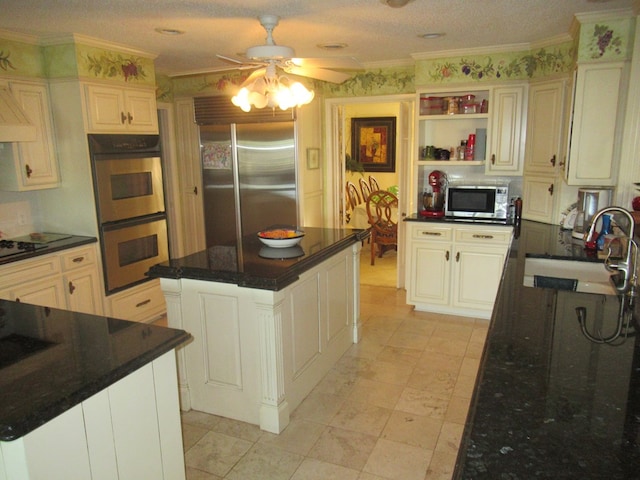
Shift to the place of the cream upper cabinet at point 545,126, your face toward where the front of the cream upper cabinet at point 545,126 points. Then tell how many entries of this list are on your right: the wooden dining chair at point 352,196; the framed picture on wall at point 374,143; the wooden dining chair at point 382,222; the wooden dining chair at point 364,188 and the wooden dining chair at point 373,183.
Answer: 5

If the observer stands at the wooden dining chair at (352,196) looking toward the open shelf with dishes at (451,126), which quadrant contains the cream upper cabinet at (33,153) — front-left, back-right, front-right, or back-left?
front-right

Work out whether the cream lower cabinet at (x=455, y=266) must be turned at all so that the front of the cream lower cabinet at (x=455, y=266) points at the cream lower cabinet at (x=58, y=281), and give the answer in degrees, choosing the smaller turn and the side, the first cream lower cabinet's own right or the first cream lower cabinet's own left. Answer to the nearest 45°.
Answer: approximately 45° to the first cream lower cabinet's own right

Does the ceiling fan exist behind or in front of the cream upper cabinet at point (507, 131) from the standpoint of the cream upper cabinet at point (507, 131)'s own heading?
in front

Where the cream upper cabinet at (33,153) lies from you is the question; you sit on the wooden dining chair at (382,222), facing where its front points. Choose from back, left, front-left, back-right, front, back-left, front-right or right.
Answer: back-left

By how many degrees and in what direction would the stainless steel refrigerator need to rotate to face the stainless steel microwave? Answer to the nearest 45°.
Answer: approximately 45° to its left

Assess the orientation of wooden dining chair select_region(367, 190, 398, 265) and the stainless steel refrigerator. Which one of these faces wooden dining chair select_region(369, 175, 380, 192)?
wooden dining chair select_region(367, 190, 398, 265)

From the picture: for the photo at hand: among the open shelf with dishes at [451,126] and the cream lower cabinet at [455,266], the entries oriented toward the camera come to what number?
2

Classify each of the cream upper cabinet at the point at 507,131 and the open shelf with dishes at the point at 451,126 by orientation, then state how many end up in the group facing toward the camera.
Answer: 2

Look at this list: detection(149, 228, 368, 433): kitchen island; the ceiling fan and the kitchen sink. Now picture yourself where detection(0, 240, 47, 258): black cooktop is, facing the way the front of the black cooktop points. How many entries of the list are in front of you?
3

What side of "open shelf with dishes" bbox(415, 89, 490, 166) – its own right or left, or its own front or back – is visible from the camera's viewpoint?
front

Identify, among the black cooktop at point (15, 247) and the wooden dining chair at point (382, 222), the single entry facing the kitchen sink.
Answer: the black cooktop

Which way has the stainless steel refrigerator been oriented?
toward the camera
